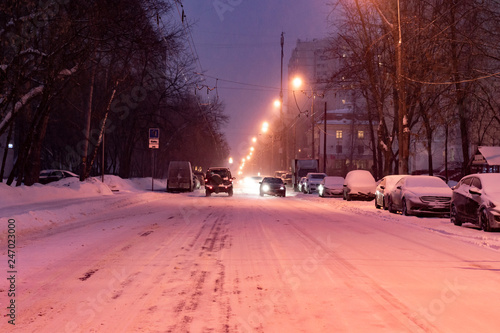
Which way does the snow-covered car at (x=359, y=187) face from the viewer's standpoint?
toward the camera

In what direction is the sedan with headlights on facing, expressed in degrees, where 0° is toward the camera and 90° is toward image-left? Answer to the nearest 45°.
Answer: approximately 0°

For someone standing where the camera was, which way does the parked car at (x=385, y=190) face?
facing the viewer and to the left of the viewer
